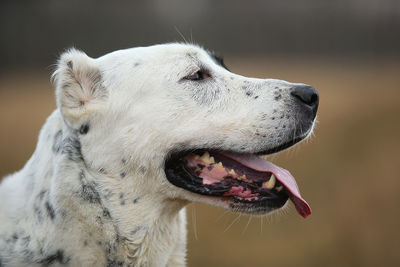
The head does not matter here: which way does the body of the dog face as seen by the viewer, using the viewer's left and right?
facing to the right of the viewer
